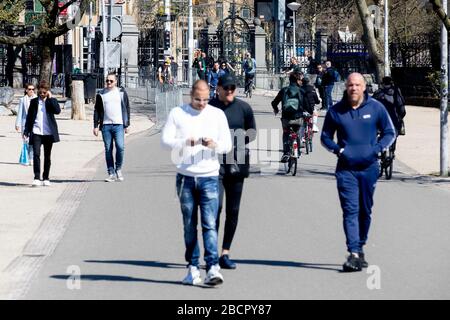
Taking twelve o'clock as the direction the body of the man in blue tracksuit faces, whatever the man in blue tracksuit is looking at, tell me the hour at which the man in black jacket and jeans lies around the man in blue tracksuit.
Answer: The man in black jacket and jeans is roughly at 5 o'clock from the man in blue tracksuit.

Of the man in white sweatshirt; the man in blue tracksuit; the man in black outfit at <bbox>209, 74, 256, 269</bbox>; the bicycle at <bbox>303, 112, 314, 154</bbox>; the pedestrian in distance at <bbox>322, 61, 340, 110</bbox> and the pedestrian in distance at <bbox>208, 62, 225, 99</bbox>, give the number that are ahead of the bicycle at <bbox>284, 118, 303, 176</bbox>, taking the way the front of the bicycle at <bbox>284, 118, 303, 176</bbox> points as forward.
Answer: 3

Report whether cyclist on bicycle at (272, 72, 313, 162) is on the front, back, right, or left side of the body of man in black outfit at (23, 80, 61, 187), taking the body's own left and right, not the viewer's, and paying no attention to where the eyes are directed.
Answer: left

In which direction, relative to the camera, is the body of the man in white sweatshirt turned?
toward the camera

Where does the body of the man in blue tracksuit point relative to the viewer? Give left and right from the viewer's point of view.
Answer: facing the viewer

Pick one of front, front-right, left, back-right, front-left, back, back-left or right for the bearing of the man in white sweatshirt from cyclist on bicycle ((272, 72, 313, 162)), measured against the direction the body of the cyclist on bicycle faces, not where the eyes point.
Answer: back

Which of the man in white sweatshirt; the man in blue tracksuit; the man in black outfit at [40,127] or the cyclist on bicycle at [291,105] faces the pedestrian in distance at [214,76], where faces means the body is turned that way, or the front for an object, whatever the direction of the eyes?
the cyclist on bicycle

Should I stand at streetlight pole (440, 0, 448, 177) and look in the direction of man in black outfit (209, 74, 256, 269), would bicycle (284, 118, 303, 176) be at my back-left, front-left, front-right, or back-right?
front-right

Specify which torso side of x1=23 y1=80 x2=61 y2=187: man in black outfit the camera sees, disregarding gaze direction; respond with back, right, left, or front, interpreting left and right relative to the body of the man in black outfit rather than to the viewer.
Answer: front

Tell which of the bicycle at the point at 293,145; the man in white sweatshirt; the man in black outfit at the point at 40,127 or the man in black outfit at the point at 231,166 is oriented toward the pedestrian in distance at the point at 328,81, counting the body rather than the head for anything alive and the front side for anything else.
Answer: the bicycle

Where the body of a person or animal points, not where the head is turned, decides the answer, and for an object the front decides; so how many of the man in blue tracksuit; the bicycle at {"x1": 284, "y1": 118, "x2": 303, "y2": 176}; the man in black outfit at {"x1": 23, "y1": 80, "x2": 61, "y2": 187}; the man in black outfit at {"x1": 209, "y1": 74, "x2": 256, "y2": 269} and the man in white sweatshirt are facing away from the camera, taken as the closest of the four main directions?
1

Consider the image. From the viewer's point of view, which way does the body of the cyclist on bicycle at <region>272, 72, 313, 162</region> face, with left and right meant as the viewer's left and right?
facing away from the viewer

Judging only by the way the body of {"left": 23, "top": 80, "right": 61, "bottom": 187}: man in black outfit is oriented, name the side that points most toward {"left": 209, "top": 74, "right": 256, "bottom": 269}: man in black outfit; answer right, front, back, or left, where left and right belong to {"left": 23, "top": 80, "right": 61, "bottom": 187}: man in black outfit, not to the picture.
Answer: front

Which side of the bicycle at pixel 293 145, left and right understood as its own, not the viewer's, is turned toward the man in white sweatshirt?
back

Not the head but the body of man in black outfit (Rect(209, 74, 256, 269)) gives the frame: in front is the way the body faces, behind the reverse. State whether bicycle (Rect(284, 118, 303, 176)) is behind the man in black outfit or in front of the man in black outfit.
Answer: behind

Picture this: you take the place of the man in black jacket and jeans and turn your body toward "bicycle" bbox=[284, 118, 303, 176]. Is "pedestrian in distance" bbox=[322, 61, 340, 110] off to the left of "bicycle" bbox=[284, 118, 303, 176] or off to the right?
left
